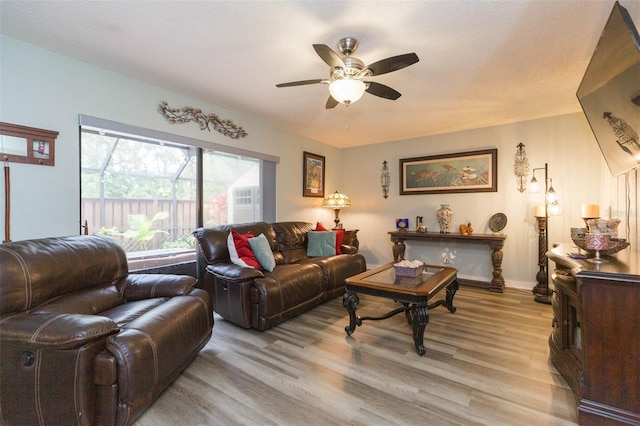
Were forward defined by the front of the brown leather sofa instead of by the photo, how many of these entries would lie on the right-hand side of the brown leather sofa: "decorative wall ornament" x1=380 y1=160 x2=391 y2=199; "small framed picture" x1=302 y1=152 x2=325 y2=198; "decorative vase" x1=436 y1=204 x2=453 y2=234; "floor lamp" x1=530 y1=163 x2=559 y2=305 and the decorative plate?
0

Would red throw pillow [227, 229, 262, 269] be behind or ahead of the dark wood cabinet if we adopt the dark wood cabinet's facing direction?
ahead

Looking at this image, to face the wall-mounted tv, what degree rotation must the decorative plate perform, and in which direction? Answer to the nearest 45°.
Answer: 0° — it already faces it

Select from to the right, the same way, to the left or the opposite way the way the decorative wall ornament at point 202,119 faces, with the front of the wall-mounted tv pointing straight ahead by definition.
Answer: the opposite way

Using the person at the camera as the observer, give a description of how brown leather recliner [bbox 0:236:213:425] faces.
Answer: facing the viewer and to the right of the viewer

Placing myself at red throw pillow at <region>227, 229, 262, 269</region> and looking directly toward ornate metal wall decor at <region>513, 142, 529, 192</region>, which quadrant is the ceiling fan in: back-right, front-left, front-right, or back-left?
front-right

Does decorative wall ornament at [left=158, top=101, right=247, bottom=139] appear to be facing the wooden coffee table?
yes

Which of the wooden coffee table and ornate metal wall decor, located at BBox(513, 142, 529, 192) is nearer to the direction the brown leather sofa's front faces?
the wooden coffee table

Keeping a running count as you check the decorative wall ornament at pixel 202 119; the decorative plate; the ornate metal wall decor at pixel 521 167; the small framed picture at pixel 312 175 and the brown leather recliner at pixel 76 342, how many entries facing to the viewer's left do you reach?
0

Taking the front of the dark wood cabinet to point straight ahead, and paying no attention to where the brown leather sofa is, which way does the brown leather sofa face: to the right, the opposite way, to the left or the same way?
the opposite way

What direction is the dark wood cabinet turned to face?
to the viewer's left

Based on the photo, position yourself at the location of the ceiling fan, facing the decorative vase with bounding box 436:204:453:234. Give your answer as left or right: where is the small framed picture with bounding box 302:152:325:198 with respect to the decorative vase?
left

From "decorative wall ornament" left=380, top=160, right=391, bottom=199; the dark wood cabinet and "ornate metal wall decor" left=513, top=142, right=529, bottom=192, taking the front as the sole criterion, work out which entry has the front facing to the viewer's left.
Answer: the dark wood cabinet

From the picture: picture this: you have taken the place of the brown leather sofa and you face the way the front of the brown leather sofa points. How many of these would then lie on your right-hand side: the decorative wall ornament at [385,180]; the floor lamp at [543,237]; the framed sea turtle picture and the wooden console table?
0

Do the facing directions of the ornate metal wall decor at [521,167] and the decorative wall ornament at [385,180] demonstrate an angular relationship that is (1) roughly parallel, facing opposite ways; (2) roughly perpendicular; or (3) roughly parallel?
roughly parallel

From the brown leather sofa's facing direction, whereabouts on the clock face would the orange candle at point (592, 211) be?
The orange candle is roughly at 11 o'clock from the brown leather sofa.

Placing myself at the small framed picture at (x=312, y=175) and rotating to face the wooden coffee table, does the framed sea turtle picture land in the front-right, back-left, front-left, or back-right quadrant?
front-left

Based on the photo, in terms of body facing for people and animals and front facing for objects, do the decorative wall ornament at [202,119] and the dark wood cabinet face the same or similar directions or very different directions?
very different directions

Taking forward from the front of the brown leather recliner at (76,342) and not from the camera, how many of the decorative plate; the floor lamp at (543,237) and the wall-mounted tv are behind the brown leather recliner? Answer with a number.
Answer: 0

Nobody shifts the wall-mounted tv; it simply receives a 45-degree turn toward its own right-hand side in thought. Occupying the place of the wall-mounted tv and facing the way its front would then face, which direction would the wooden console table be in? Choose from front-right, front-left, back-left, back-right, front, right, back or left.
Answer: front-right
